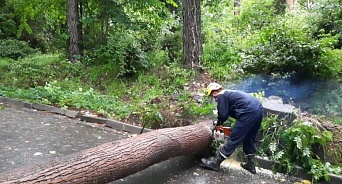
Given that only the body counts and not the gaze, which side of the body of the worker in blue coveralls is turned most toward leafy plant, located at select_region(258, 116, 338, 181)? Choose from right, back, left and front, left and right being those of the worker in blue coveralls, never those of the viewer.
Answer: back

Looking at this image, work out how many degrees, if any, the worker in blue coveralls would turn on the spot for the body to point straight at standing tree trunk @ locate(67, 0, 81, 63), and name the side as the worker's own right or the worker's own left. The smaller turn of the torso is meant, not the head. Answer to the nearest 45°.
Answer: approximately 45° to the worker's own right

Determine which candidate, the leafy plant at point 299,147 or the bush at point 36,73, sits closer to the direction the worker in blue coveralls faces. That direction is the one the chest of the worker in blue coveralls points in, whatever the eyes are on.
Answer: the bush

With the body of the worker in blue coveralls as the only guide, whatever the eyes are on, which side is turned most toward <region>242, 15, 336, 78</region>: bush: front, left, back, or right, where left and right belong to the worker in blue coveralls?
right

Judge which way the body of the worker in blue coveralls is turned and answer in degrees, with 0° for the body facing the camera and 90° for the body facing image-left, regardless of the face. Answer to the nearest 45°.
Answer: approximately 90°

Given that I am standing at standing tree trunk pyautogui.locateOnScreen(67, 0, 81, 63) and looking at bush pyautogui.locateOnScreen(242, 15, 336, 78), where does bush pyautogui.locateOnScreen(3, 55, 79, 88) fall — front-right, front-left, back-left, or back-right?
back-right
